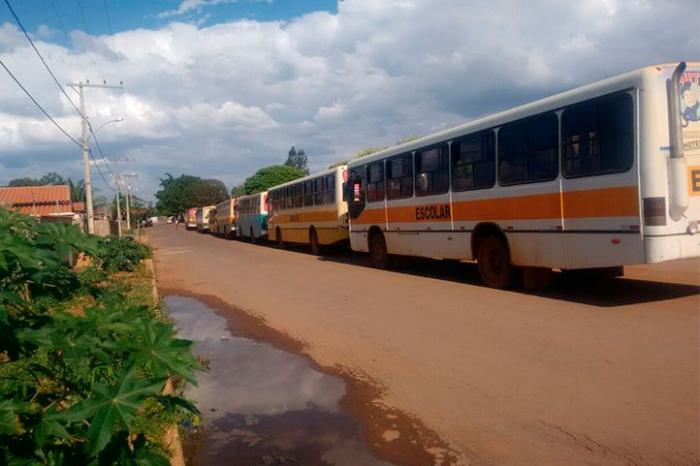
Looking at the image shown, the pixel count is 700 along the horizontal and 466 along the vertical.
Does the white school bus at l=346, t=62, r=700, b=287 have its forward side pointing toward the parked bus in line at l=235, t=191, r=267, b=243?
yes

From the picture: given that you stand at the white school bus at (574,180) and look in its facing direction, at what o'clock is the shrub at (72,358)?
The shrub is roughly at 8 o'clock from the white school bus.

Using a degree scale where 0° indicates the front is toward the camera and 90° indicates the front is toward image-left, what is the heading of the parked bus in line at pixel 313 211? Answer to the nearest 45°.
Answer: approximately 135°

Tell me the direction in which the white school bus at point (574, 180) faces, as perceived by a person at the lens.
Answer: facing away from the viewer and to the left of the viewer

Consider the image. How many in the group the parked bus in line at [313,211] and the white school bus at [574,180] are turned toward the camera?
0

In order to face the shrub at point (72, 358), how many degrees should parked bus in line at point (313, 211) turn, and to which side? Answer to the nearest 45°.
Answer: approximately 135° to its left

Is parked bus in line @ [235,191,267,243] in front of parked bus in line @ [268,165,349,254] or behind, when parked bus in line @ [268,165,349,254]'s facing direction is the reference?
in front

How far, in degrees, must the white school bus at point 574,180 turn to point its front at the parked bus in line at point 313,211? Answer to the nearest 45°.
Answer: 0° — it already faces it

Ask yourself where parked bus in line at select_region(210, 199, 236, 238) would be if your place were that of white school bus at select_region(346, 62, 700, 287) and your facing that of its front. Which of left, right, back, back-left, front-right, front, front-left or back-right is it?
front

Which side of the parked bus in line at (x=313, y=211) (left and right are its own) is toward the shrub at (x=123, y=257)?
left

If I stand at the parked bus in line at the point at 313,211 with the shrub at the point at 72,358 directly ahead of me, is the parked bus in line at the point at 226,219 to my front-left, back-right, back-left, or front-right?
back-right

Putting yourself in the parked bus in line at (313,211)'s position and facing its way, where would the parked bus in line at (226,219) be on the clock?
the parked bus in line at (226,219) is roughly at 1 o'clock from the parked bus in line at (313,211).

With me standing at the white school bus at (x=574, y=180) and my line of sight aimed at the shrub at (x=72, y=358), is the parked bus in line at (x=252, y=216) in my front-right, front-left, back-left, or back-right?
back-right

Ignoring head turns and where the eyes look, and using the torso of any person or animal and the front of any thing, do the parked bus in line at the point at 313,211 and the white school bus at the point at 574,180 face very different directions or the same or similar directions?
same or similar directions

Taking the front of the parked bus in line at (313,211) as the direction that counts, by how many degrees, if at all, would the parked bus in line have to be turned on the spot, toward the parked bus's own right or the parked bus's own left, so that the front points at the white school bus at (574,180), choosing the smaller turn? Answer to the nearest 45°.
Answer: approximately 135° to the parked bus's own left
